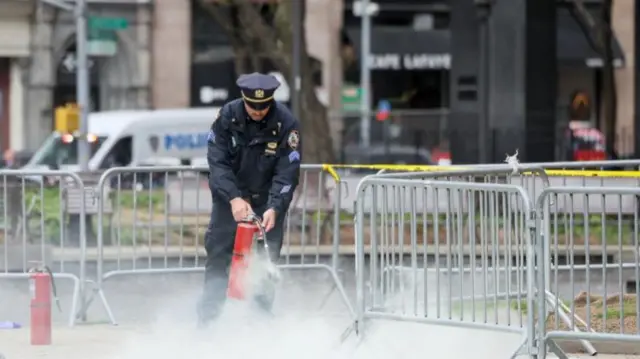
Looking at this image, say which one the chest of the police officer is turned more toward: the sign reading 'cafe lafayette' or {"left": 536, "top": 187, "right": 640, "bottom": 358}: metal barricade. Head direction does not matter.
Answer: the metal barricade

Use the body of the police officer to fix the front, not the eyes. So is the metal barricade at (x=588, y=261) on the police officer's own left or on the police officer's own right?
on the police officer's own left

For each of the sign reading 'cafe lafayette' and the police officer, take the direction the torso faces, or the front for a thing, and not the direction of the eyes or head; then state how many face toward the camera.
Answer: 2

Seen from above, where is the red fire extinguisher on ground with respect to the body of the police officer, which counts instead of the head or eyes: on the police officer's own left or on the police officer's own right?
on the police officer's own right

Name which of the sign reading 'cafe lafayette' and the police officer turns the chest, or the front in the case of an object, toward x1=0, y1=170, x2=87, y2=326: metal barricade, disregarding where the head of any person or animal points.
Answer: the sign reading 'cafe lafayette'

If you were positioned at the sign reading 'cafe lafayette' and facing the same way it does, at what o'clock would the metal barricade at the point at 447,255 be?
The metal barricade is roughly at 12 o'clock from the sign reading 'cafe lafayette'.

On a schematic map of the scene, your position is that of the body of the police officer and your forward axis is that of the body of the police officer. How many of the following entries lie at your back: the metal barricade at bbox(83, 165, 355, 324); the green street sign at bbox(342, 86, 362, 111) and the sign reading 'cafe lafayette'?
3

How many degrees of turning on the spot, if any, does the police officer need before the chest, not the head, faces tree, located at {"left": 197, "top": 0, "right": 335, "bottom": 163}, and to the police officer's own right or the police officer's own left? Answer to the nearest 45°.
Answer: approximately 180°

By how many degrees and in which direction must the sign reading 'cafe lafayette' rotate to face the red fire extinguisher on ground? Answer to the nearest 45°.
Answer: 0° — it already faces it

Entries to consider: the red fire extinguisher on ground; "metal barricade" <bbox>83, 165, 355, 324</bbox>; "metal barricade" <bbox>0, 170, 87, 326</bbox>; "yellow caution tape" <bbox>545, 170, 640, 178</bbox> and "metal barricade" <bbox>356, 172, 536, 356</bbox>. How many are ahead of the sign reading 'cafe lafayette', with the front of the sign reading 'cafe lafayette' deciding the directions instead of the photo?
5

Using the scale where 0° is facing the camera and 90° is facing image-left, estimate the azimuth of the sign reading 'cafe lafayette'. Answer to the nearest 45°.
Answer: approximately 0°

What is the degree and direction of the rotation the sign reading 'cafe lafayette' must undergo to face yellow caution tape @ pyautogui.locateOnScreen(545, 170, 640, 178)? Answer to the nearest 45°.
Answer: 0° — it already faces it
